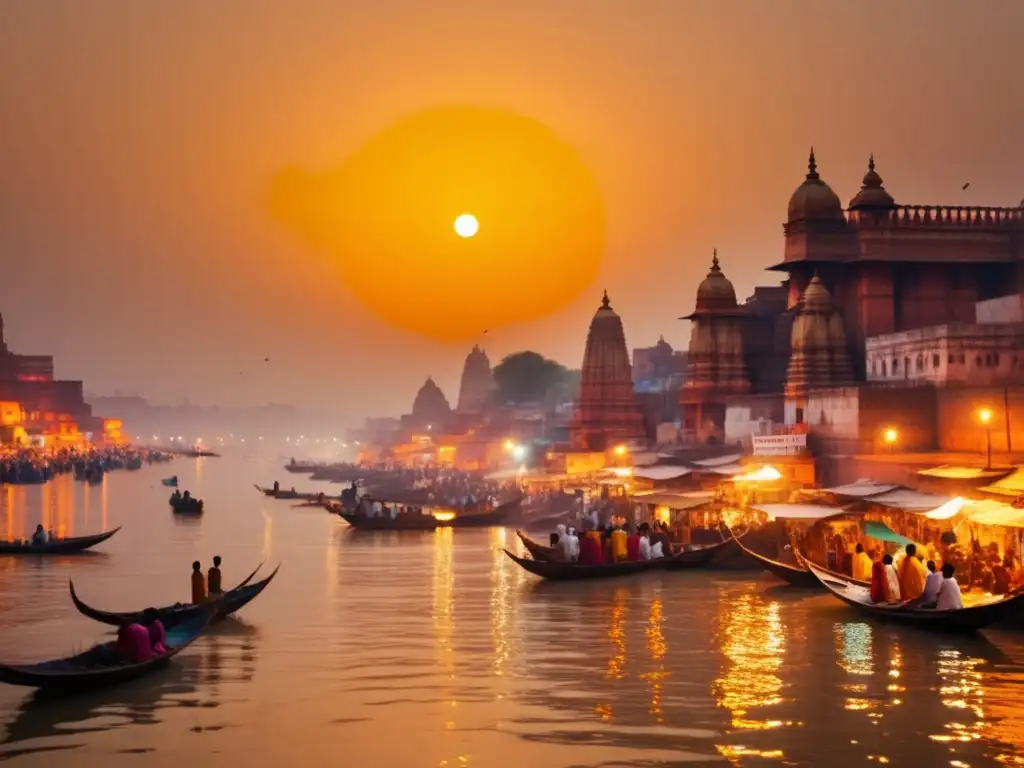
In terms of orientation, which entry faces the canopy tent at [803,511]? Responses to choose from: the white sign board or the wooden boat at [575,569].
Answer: the white sign board

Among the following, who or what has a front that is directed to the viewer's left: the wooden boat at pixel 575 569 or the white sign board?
the wooden boat

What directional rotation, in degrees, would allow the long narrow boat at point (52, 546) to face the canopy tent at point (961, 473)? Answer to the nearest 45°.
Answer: approximately 45° to its right

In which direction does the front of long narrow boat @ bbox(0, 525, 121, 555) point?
to the viewer's right

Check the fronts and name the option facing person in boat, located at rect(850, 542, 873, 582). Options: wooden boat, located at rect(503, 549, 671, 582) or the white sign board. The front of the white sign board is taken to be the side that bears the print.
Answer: the white sign board

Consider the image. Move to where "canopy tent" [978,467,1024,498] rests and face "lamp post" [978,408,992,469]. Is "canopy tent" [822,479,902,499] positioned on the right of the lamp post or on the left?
left

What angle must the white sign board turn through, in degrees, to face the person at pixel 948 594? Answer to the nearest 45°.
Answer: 0° — it already faces them

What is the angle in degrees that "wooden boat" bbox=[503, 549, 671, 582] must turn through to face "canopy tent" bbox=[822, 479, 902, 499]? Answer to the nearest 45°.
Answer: approximately 180°

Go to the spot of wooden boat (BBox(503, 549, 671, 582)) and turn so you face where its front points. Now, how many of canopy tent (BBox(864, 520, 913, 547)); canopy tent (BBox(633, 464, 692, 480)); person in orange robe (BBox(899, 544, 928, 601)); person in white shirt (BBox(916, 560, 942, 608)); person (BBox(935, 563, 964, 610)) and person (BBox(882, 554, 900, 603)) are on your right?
1

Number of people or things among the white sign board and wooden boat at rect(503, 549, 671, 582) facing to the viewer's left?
1

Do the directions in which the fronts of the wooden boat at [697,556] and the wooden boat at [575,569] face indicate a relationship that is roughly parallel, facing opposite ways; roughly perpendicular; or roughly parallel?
roughly parallel, facing opposite ways

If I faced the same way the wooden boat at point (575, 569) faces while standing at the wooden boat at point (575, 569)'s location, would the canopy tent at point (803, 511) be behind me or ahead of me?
behind

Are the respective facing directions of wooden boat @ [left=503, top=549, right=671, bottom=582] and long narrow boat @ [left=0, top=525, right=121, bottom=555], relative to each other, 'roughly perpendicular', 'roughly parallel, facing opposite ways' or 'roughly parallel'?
roughly parallel, facing opposite ways

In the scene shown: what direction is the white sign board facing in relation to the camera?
toward the camera

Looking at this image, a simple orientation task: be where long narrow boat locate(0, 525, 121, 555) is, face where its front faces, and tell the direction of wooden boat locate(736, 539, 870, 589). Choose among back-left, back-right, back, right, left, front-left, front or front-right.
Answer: front-right

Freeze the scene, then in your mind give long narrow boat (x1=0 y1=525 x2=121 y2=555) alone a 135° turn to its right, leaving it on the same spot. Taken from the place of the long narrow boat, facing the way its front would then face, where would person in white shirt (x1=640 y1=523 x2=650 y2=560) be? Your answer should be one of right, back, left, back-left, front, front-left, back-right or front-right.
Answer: left

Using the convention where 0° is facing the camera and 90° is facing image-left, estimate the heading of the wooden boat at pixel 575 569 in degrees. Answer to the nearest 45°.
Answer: approximately 90°

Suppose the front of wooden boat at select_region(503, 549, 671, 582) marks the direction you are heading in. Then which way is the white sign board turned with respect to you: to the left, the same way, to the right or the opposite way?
to the left

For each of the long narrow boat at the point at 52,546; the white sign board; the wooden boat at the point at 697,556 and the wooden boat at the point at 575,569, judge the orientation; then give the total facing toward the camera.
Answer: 1
